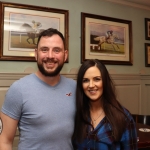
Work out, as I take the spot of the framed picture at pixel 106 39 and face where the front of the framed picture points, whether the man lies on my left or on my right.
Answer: on my right

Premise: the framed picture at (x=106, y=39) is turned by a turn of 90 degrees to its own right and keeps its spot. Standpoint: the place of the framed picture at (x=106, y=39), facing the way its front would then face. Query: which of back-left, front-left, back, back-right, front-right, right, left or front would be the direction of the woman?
front-left

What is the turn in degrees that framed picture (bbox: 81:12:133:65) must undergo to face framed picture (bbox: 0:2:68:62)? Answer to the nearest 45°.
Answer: approximately 90° to its right

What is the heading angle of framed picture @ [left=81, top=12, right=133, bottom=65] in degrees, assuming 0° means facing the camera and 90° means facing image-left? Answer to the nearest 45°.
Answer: approximately 315°

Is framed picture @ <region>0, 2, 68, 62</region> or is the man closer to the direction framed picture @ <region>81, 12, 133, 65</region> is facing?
the man
